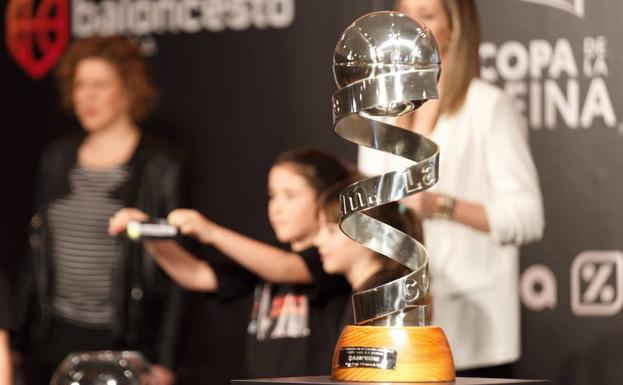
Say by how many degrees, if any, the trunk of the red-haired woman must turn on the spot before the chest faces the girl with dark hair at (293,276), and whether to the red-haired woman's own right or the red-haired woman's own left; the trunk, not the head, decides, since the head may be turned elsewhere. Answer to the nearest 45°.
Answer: approximately 90° to the red-haired woman's own left

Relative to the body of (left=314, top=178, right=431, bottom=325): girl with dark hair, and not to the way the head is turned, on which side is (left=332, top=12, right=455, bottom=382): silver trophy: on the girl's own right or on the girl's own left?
on the girl's own left

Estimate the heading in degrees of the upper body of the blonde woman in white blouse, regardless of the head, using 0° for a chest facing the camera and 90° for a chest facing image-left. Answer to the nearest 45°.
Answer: approximately 45°

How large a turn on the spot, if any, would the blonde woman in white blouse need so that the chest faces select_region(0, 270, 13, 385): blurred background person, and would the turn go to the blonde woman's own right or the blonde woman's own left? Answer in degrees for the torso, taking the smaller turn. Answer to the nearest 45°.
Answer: approximately 45° to the blonde woman's own right

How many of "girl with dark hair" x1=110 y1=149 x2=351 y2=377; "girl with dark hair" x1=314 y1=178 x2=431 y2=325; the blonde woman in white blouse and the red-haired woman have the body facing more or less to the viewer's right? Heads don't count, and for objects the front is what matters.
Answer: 0

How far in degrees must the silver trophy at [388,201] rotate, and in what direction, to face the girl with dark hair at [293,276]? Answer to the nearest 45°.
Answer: approximately 135° to its right

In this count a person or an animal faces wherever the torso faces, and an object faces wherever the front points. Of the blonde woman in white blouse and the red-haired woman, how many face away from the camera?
0

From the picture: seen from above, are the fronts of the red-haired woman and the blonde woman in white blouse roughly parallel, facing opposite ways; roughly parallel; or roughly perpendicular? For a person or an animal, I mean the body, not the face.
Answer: roughly parallel

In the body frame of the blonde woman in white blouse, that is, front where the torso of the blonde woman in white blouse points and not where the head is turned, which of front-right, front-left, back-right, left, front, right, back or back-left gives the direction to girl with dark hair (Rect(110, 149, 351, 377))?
front-right

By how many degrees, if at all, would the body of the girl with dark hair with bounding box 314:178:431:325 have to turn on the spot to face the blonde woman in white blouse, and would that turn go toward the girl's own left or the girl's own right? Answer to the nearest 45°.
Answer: approximately 135° to the girl's own right

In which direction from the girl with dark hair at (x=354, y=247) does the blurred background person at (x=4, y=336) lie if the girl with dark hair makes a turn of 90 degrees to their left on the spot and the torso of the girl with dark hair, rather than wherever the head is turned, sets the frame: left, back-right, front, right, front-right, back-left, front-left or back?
right

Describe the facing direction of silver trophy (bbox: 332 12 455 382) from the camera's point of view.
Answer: facing the viewer and to the left of the viewer

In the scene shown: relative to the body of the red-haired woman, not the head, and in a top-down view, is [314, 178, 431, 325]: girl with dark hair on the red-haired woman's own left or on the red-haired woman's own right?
on the red-haired woman's own left

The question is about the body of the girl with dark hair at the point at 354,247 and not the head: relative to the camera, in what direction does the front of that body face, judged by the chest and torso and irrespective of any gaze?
to the viewer's left

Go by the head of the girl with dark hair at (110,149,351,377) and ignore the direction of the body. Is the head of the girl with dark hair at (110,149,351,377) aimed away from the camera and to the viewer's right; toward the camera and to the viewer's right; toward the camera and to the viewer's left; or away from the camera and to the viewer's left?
toward the camera and to the viewer's left

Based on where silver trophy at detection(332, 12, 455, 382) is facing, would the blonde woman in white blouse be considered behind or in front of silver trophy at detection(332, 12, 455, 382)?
behind
